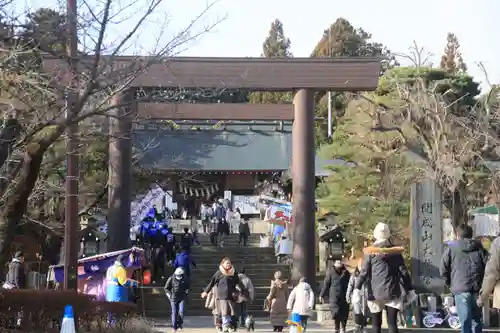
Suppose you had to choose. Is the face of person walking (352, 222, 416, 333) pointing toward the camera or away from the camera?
away from the camera

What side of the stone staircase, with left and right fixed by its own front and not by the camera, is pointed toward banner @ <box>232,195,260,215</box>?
back

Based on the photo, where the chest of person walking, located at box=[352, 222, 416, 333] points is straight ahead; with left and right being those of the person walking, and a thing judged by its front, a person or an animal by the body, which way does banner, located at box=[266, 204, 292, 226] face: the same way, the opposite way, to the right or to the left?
the opposite way

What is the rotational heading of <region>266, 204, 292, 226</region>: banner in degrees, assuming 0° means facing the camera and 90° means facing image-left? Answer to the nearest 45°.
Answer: approximately 0°

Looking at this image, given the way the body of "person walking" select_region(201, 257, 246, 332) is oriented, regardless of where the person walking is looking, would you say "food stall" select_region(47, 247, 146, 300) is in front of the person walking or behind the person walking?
behind

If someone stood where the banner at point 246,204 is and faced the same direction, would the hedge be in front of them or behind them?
in front

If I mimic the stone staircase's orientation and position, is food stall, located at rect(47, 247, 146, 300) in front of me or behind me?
in front

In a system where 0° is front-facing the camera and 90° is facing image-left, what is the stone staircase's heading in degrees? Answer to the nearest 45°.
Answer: approximately 0°

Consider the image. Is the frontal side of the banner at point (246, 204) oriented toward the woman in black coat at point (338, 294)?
yes

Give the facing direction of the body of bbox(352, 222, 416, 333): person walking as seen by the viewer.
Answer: away from the camera
